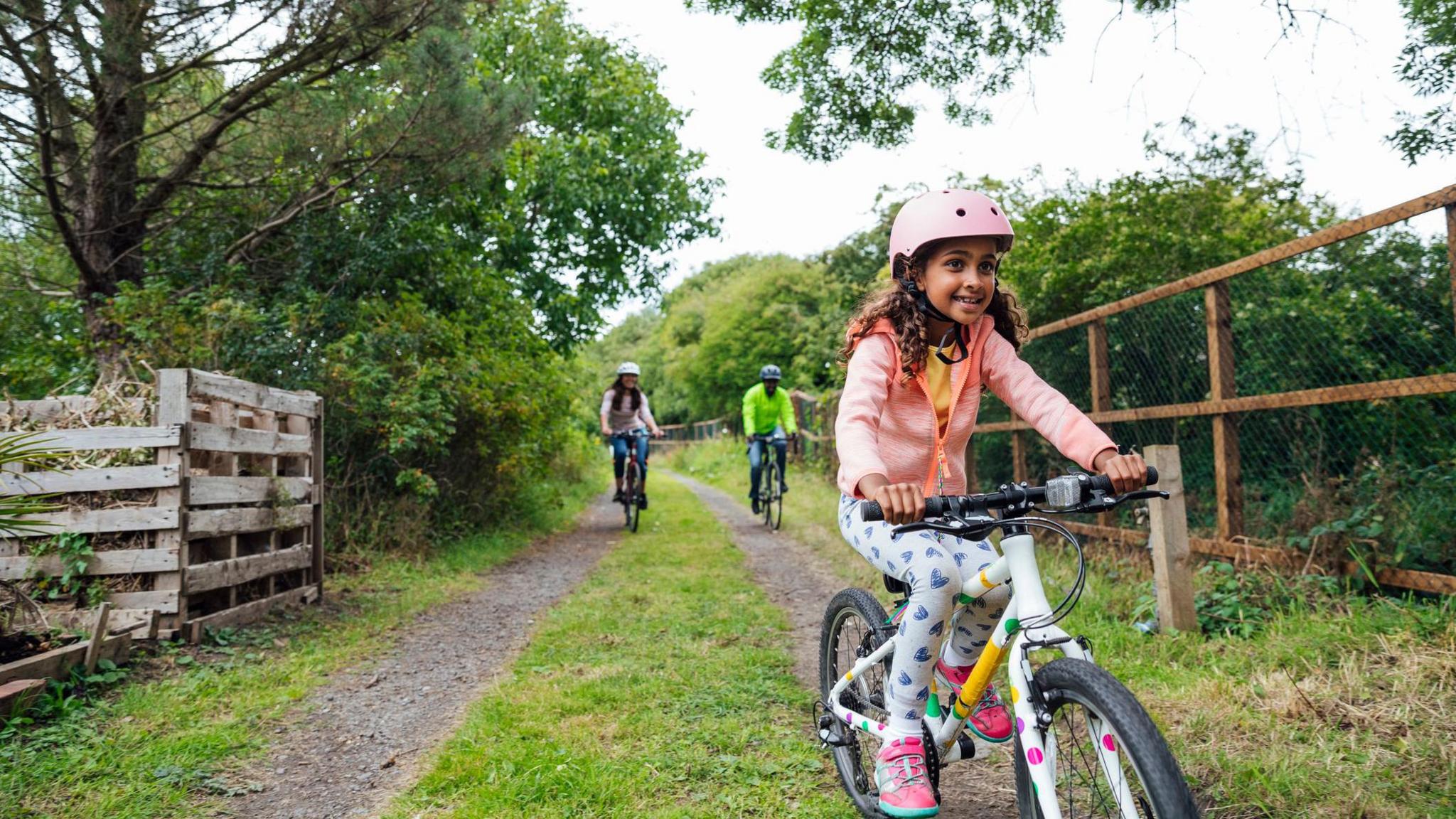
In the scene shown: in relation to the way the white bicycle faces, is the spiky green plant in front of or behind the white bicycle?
behind

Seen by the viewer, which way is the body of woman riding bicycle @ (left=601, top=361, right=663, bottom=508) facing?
toward the camera

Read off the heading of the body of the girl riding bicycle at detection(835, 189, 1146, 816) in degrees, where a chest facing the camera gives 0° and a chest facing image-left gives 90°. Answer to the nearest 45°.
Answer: approximately 315°

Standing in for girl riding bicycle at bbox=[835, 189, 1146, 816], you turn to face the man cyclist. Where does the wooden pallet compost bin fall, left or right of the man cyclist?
left

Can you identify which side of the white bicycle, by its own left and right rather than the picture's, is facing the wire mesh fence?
left

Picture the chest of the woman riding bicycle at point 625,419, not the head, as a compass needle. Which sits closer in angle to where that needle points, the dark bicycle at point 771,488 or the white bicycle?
the white bicycle

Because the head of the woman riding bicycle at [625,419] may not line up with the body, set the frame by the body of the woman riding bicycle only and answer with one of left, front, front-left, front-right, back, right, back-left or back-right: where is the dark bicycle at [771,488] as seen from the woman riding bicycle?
left

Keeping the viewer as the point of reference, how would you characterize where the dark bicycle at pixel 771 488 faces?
facing the viewer

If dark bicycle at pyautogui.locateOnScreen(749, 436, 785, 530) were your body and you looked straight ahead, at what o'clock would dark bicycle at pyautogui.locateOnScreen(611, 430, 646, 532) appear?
dark bicycle at pyautogui.locateOnScreen(611, 430, 646, 532) is roughly at 3 o'clock from dark bicycle at pyautogui.locateOnScreen(749, 436, 785, 530).

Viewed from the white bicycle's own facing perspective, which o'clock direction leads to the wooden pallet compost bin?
The wooden pallet compost bin is roughly at 5 o'clock from the white bicycle.

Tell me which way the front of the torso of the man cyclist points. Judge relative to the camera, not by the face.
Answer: toward the camera

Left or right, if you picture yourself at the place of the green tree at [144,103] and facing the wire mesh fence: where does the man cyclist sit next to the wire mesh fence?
left
